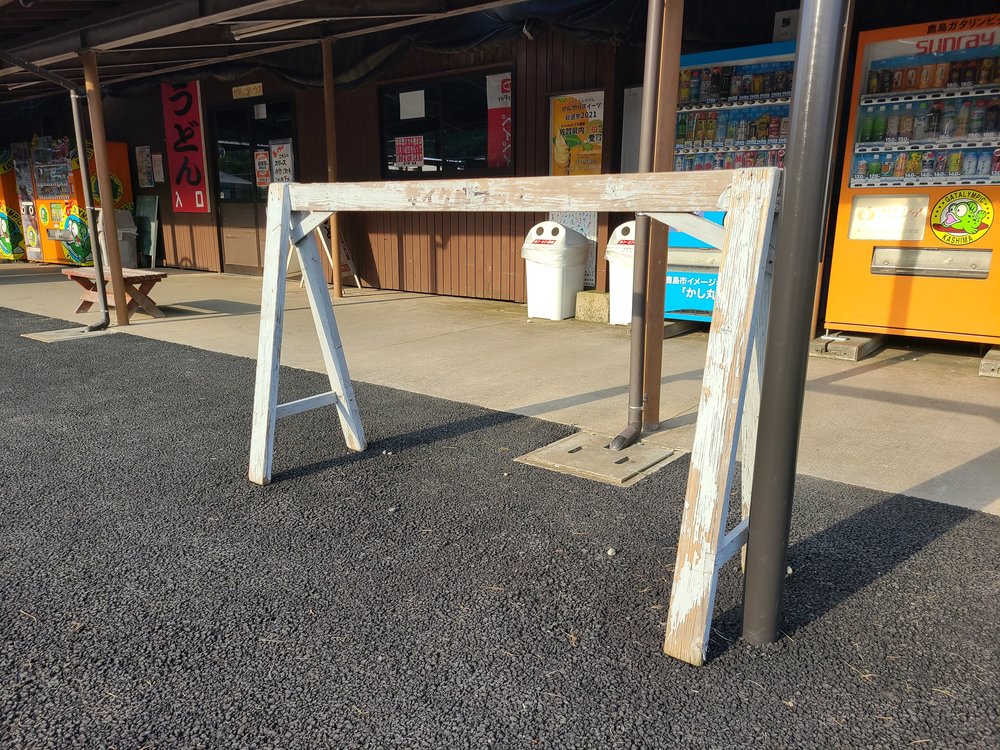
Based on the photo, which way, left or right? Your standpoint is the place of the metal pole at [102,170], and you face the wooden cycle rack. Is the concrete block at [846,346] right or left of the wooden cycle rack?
left

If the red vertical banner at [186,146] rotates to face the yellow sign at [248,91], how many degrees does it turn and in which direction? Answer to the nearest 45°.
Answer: approximately 90° to its left

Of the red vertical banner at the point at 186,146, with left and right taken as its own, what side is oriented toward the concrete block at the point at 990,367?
left

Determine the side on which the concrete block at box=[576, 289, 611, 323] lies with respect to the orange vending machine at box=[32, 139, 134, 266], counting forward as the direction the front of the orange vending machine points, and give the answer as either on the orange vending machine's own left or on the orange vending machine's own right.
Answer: on the orange vending machine's own left

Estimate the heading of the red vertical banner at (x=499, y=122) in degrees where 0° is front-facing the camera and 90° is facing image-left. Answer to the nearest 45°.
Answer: approximately 45°

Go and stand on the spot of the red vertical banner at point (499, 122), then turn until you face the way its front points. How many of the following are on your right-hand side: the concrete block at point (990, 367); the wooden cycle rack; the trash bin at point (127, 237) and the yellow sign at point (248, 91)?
2

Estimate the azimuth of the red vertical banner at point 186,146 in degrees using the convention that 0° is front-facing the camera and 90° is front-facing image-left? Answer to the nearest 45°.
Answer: approximately 45°
